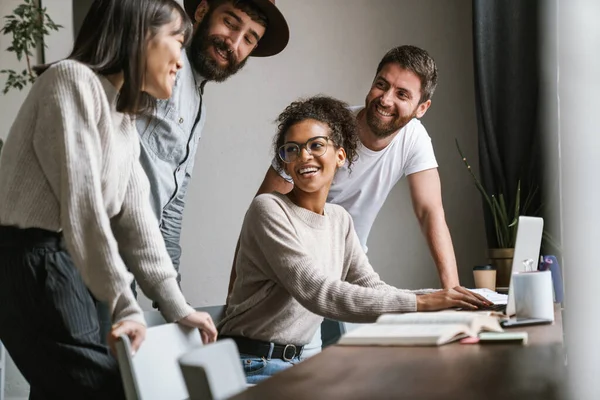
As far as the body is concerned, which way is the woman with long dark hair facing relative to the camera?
to the viewer's right

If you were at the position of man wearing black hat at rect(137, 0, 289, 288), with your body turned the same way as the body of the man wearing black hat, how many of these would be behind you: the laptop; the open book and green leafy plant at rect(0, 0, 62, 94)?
1

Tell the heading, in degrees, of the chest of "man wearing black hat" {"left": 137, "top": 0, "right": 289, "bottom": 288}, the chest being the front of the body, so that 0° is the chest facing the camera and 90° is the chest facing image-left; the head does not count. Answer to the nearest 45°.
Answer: approximately 315°

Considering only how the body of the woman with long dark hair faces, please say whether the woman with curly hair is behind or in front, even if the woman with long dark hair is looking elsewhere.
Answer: in front

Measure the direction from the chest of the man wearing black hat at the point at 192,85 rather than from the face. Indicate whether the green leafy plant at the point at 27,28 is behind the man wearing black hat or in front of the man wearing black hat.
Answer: behind

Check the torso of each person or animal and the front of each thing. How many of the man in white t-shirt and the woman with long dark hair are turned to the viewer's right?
1

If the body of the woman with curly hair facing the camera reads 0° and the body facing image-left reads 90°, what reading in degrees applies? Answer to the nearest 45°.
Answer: approximately 315°

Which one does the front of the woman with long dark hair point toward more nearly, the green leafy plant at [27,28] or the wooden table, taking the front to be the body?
the wooden table

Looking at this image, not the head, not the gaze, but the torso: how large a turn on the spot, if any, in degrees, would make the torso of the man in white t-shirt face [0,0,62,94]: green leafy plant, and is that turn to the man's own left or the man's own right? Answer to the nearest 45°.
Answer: approximately 90° to the man's own right

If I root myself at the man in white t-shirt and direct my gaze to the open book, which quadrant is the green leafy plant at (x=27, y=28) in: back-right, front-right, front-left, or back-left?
back-right

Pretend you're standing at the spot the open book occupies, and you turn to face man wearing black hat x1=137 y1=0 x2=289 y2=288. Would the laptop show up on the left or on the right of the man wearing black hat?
right

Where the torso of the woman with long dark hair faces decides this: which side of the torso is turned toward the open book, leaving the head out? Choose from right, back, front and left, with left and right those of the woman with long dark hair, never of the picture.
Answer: front

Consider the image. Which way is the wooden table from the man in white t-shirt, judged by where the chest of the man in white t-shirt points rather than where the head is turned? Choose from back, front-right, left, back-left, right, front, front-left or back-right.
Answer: front-left

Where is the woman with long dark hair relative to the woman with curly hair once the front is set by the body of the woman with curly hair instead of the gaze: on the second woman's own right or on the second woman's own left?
on the second woman's own right

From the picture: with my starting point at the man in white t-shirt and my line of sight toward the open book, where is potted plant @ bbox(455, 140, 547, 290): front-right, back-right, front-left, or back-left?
back-left
